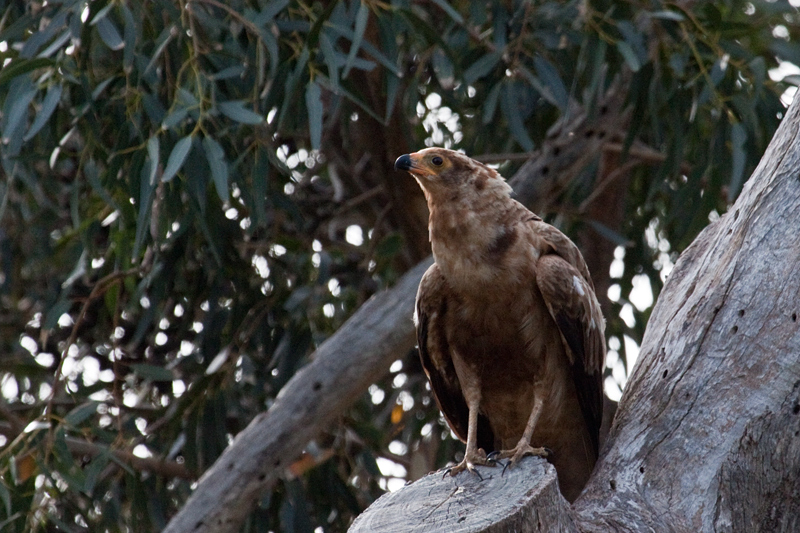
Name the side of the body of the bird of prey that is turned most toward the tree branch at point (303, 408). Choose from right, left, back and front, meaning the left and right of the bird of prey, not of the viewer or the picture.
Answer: right

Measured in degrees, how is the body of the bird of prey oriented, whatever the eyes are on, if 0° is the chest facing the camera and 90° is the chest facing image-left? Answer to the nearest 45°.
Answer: approximately 45°

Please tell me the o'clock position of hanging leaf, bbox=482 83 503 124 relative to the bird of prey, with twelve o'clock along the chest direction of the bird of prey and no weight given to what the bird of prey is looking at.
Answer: The hanging leaf is roughly at 5 o'clock from the bird of prey.

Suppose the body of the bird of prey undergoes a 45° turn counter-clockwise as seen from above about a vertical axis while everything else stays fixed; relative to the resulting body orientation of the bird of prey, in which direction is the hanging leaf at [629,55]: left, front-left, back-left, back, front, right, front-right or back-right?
back-left
